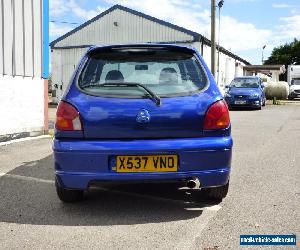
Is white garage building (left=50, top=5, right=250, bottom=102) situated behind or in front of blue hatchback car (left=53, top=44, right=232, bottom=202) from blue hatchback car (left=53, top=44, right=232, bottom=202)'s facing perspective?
in front

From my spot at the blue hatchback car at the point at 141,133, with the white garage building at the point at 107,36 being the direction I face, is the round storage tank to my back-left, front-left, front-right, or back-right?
front-right

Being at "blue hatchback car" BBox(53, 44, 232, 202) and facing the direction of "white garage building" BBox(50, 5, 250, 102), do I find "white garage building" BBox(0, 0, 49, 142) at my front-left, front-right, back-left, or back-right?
front-left

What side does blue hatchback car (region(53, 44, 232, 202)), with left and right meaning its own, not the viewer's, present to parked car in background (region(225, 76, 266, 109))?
front

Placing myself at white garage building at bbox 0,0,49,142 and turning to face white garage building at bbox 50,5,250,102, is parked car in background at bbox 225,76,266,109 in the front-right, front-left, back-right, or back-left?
front-right

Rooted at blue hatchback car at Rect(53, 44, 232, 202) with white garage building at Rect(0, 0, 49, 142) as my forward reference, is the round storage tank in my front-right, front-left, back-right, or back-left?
front-right

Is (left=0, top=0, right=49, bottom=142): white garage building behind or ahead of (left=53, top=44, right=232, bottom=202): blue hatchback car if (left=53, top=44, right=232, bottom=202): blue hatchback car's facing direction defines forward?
ahead

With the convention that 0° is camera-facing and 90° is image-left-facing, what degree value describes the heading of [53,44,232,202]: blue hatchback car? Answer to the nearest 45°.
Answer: approximately 180°

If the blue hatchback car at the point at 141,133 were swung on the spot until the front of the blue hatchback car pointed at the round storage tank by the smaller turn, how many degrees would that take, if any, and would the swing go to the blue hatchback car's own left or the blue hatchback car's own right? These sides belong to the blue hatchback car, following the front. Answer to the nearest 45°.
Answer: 0° — it already faces it
